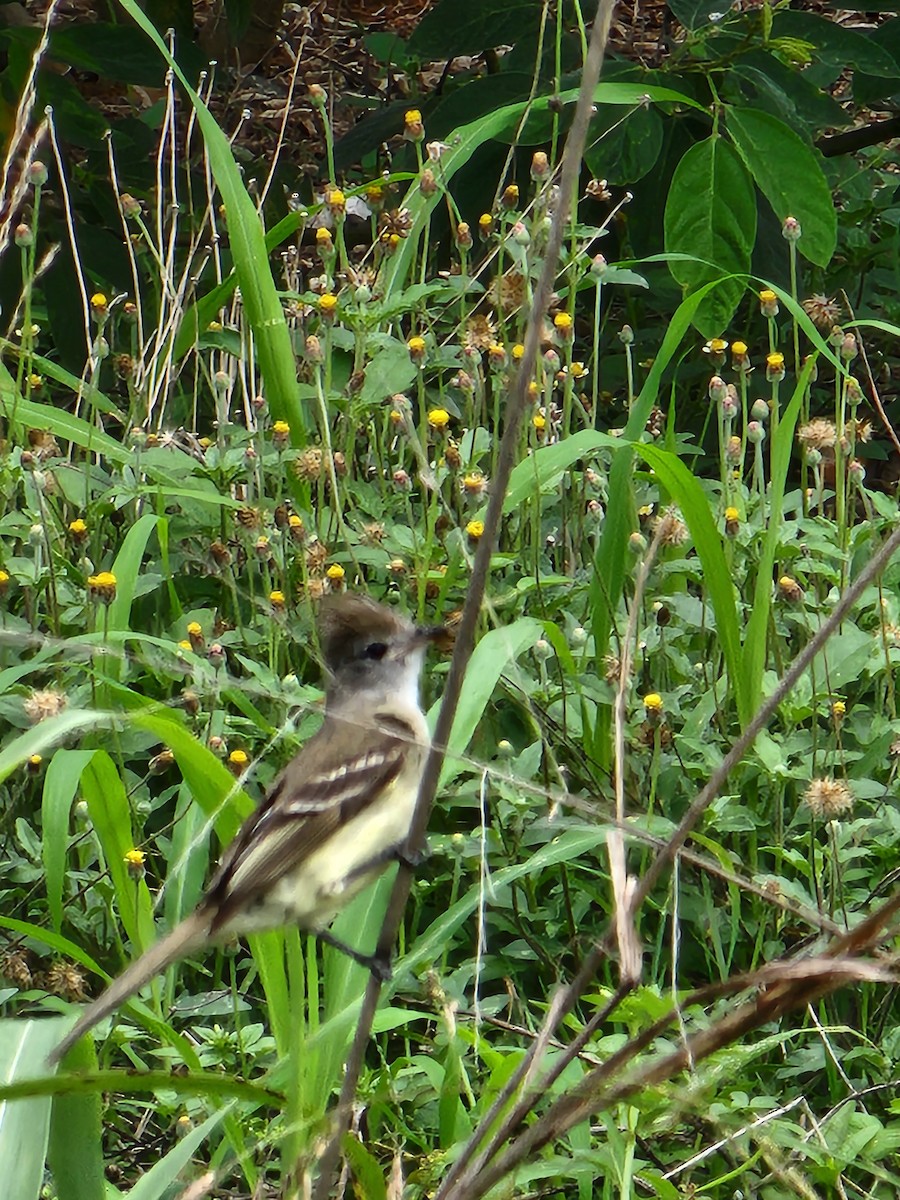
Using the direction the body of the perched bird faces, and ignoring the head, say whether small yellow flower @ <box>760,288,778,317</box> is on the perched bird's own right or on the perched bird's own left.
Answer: on the perched bird's own left

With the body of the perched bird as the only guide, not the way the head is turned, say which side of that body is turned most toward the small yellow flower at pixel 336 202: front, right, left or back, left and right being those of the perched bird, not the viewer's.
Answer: left

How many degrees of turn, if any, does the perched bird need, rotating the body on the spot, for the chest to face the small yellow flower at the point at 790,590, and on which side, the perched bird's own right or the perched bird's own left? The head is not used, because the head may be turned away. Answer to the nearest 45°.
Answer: approximately 45° to the perched bird's own left

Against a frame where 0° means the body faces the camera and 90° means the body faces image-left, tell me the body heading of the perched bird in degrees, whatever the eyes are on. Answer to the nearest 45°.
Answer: approximately 270°

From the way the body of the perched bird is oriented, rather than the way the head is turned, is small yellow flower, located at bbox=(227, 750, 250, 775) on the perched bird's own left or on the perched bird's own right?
on the perched bird's own left

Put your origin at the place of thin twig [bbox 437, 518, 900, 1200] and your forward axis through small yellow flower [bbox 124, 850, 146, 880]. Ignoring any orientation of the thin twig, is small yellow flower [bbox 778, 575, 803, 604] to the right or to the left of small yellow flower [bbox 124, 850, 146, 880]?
right
